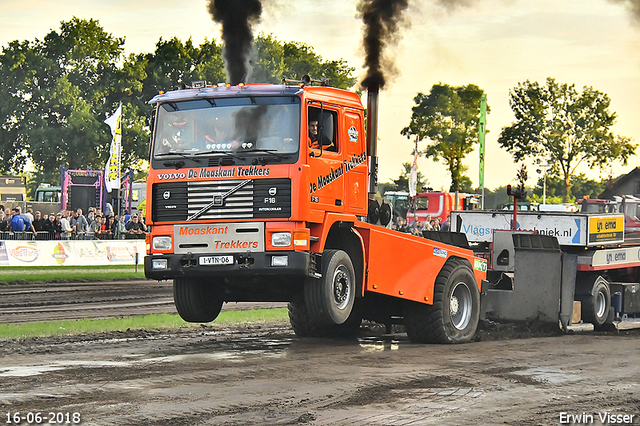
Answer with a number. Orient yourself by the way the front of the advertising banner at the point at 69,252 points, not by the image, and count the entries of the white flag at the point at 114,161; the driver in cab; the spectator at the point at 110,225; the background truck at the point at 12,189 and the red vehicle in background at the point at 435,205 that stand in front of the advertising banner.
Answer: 1

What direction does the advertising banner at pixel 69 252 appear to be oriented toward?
toward the camera

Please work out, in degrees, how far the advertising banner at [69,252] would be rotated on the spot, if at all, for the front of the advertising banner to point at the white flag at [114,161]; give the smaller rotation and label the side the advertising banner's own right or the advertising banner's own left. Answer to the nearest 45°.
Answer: approximately 180°

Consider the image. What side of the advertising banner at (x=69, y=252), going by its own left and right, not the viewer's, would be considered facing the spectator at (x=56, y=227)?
back

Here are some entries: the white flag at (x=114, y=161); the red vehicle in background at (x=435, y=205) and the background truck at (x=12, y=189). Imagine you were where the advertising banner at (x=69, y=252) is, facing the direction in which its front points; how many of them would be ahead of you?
0

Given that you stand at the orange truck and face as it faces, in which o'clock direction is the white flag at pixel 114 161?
The white flag is roughly at 4 o'clock from the orange truck.

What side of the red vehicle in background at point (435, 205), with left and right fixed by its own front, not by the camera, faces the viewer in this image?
left

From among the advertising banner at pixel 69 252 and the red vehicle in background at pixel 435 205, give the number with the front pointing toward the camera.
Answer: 1

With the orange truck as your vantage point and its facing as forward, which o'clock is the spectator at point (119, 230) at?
The spectator is roughly at 4 o'clock from the orange truck.

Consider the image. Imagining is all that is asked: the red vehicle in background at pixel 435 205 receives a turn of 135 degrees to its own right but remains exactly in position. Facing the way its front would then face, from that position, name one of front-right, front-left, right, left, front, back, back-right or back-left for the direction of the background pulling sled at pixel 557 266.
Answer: back-right

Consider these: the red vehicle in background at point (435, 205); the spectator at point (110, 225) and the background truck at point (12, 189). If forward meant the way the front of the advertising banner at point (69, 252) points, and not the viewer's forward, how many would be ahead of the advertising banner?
0

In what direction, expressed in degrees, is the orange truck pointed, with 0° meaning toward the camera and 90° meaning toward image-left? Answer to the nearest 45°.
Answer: approximately 45°

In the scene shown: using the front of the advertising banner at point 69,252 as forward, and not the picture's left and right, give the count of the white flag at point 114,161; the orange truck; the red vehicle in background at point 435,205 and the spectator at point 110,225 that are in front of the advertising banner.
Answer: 1

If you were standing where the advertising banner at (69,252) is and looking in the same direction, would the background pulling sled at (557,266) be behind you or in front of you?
in front

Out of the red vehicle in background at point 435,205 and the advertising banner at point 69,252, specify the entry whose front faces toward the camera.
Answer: the advertising banner

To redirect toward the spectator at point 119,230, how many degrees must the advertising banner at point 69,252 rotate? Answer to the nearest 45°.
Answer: approximately 135° to its left
